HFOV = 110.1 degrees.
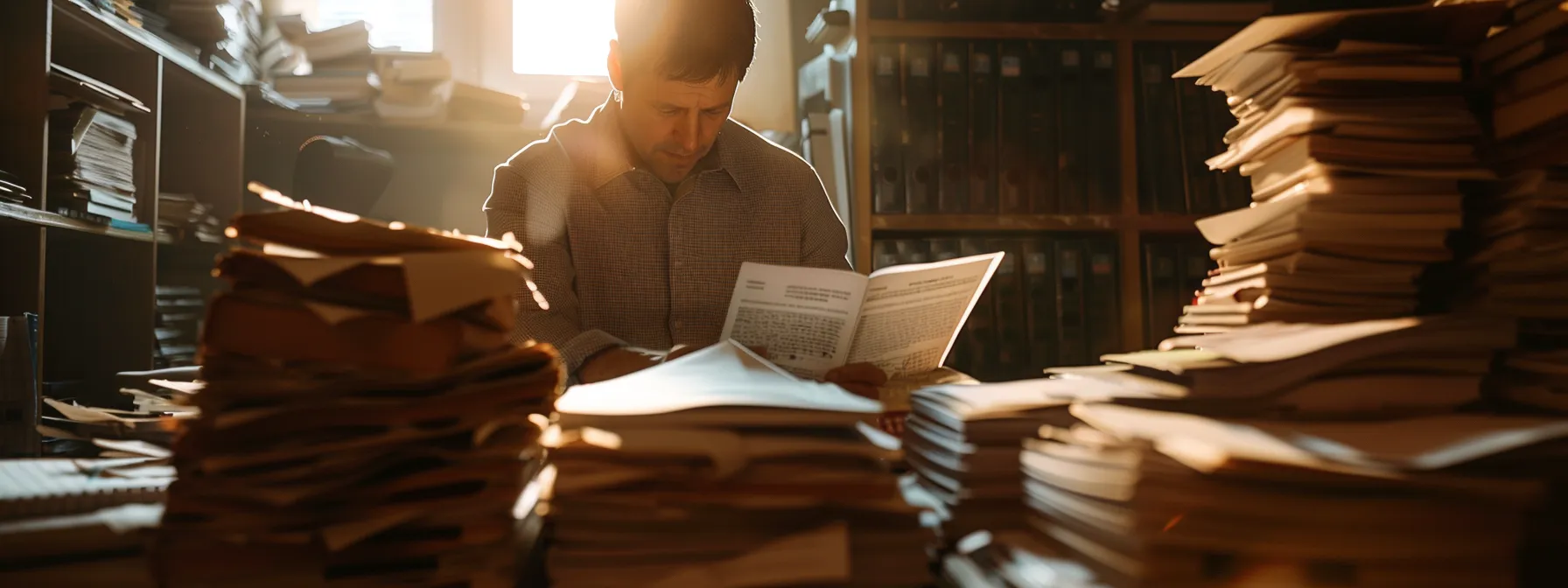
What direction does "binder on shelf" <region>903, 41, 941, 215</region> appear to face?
toward the camera

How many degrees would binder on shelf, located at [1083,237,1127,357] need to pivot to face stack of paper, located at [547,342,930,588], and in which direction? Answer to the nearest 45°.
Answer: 0° — it already faces it

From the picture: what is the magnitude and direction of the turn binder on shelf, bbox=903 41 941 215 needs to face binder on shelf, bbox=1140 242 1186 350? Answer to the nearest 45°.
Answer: approximately 90° to its left

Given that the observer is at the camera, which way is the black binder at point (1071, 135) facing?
facing the viewer

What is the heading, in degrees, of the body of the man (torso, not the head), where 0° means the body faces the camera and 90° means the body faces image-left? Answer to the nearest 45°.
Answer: approximately 0°

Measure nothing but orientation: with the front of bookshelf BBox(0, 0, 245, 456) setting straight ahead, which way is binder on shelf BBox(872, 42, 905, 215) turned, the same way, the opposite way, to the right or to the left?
to the right

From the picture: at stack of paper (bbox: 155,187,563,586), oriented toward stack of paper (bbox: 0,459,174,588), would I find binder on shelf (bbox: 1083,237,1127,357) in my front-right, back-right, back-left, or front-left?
back-right

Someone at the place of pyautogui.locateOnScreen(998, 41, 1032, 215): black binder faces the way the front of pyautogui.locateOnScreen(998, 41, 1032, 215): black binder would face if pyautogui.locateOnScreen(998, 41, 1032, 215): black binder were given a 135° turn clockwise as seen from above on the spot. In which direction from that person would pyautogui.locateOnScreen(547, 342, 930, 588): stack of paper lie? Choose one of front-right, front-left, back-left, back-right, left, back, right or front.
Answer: back-left

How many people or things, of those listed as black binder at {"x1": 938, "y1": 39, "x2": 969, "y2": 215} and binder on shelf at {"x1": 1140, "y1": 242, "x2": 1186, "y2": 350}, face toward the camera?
2

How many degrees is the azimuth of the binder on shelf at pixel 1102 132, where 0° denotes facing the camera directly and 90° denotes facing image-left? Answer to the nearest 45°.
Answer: approximately 0°

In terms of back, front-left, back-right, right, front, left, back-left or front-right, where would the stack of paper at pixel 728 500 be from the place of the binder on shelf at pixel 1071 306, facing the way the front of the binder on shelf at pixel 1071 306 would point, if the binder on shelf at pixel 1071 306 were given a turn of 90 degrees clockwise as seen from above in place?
left

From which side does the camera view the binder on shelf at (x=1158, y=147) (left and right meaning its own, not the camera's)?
front
